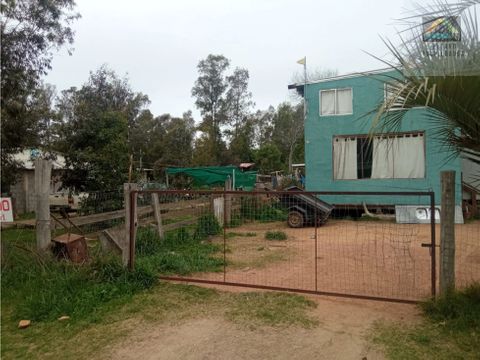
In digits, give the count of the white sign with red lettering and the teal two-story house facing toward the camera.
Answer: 2

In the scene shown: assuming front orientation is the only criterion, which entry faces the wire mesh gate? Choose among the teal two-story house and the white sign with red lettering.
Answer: the teal two-story house

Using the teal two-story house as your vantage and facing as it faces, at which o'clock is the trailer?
The trailer is roughly at 1 o'clock from the teal two-story house.

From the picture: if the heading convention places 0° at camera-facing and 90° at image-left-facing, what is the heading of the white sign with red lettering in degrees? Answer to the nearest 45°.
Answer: approximately 0°

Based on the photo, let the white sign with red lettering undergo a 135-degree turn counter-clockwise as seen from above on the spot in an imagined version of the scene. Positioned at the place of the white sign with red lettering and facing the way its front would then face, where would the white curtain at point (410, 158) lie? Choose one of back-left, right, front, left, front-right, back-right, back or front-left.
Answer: front-right

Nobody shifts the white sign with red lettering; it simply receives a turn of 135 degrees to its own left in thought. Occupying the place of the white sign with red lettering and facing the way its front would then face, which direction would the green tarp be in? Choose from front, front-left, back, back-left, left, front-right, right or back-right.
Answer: front

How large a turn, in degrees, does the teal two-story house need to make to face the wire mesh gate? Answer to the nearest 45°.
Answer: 0° — it already faces it

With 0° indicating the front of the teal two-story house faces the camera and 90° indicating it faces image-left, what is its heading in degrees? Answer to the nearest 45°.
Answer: approximately 0°

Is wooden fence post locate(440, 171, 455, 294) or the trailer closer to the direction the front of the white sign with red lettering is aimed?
the wooden fence post

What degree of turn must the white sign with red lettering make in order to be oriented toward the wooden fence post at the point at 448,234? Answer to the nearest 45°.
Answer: approximately 45° to its left

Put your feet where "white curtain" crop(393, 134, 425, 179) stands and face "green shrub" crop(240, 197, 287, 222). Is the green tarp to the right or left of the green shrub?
right

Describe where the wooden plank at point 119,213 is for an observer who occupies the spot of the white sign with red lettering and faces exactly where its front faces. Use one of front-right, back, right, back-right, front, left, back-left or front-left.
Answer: back-left
